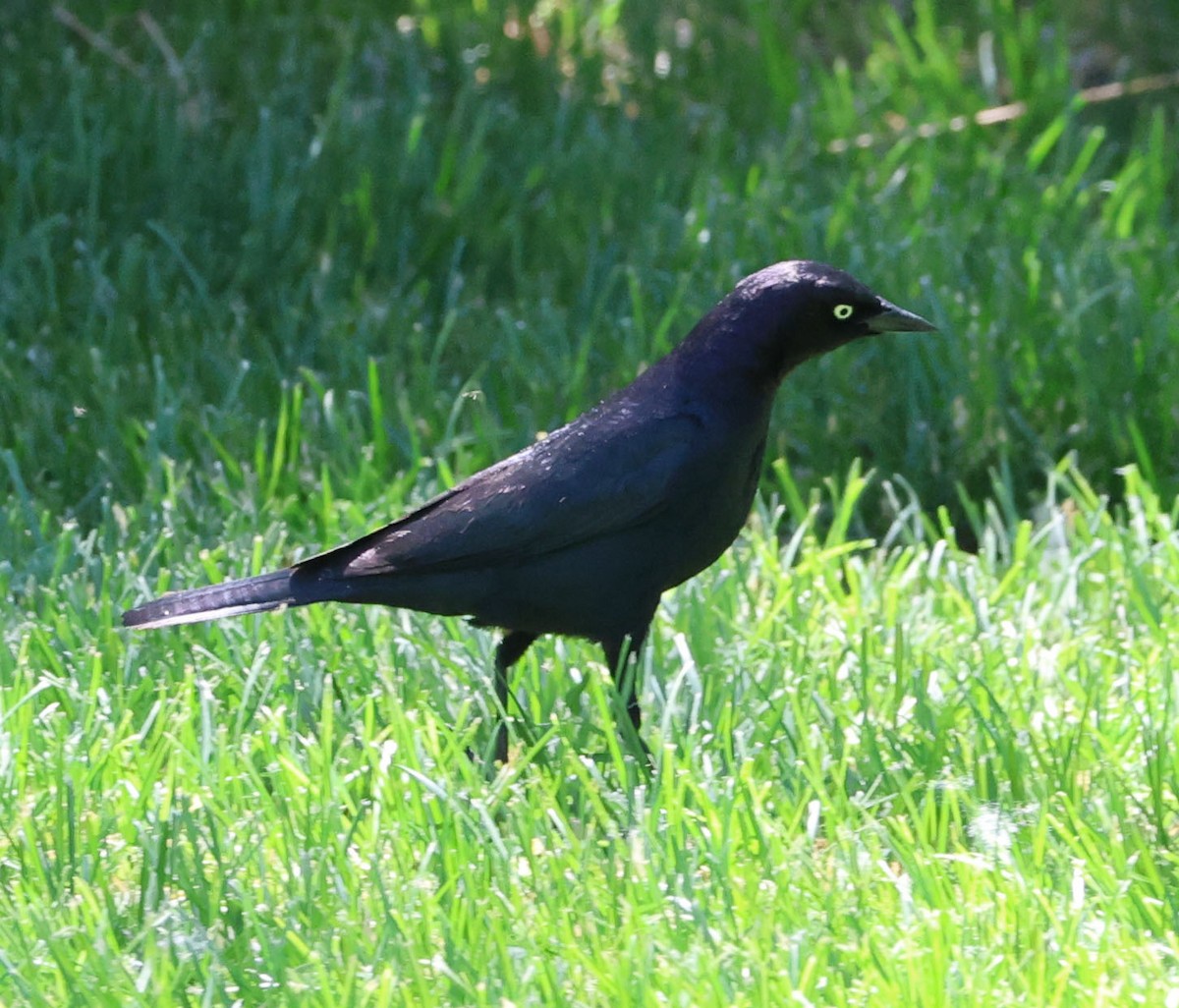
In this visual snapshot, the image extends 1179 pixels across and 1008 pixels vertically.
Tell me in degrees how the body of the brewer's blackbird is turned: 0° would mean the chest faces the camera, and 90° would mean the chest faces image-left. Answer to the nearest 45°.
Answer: approximately 270°
